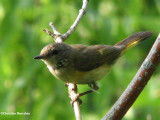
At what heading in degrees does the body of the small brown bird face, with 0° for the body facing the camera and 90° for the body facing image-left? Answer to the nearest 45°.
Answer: approximately 90°

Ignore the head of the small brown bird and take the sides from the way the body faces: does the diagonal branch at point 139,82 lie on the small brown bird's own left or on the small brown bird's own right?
on the small brown bird's own left
